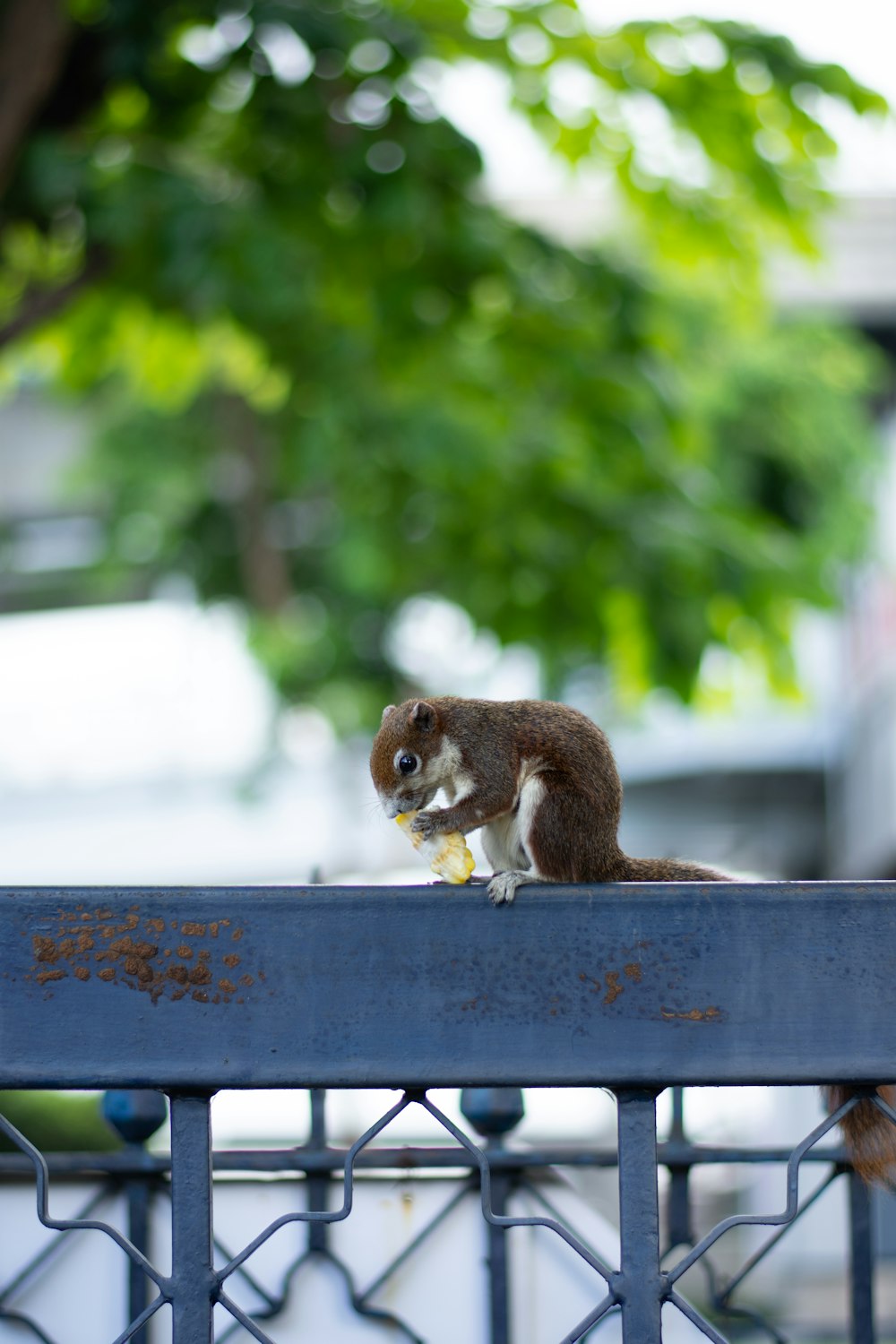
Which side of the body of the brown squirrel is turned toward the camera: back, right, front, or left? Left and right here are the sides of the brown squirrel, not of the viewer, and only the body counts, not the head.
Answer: left

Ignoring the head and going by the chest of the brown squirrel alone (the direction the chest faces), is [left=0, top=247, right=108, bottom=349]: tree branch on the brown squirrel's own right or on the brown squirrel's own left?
on the brown squirrel's own right
